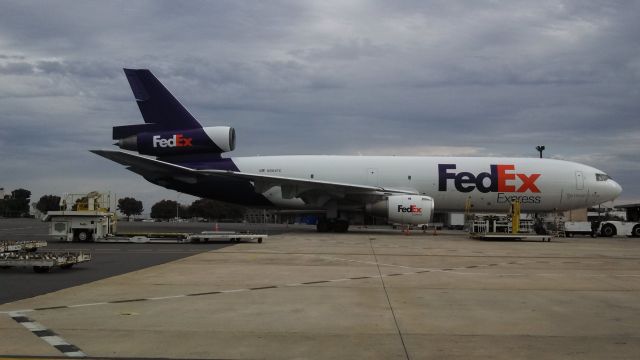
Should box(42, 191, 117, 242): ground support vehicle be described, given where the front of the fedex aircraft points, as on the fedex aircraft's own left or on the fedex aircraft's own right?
on the fedex aircraft's own right

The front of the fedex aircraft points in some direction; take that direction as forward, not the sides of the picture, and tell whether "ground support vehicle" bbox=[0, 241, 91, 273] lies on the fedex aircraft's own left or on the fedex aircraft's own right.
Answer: on the fedex aircraft's own right

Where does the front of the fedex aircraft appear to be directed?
to the viewer's right

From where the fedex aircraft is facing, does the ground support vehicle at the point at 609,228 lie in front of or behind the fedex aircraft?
in front

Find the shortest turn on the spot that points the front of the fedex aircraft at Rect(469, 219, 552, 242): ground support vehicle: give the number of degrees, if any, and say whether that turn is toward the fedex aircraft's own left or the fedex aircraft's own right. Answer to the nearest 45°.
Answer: approximately 45° to the fedex aircraft's own right
